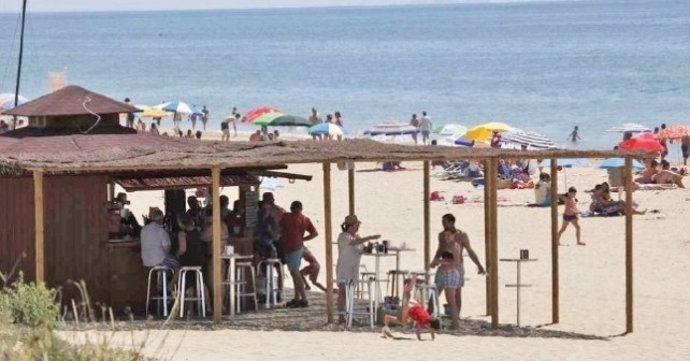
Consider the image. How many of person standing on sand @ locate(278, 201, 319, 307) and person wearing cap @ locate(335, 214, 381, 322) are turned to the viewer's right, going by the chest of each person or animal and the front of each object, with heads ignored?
1

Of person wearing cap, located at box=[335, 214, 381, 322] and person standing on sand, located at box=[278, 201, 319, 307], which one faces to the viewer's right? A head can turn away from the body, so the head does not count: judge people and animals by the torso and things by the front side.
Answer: the person wearing cap

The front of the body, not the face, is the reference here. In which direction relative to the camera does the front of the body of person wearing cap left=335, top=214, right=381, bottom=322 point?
to the viewer's right

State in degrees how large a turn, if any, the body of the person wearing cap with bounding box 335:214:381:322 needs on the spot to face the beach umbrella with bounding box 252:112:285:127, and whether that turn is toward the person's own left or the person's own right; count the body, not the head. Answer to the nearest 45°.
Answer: approximately 90° to the person's own left

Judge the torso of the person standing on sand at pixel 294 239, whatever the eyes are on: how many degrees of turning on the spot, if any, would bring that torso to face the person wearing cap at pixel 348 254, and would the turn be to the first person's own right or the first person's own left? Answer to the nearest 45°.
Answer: approximately 180°

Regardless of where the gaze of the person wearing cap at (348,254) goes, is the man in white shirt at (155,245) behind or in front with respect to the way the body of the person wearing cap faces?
behind

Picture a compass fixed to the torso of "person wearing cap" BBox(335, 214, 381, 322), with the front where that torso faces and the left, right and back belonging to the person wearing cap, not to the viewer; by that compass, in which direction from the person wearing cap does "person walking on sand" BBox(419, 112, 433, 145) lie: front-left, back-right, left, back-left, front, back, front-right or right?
left

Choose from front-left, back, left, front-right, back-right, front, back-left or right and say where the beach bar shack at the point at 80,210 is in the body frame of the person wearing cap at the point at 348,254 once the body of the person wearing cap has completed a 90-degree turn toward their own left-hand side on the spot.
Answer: left
